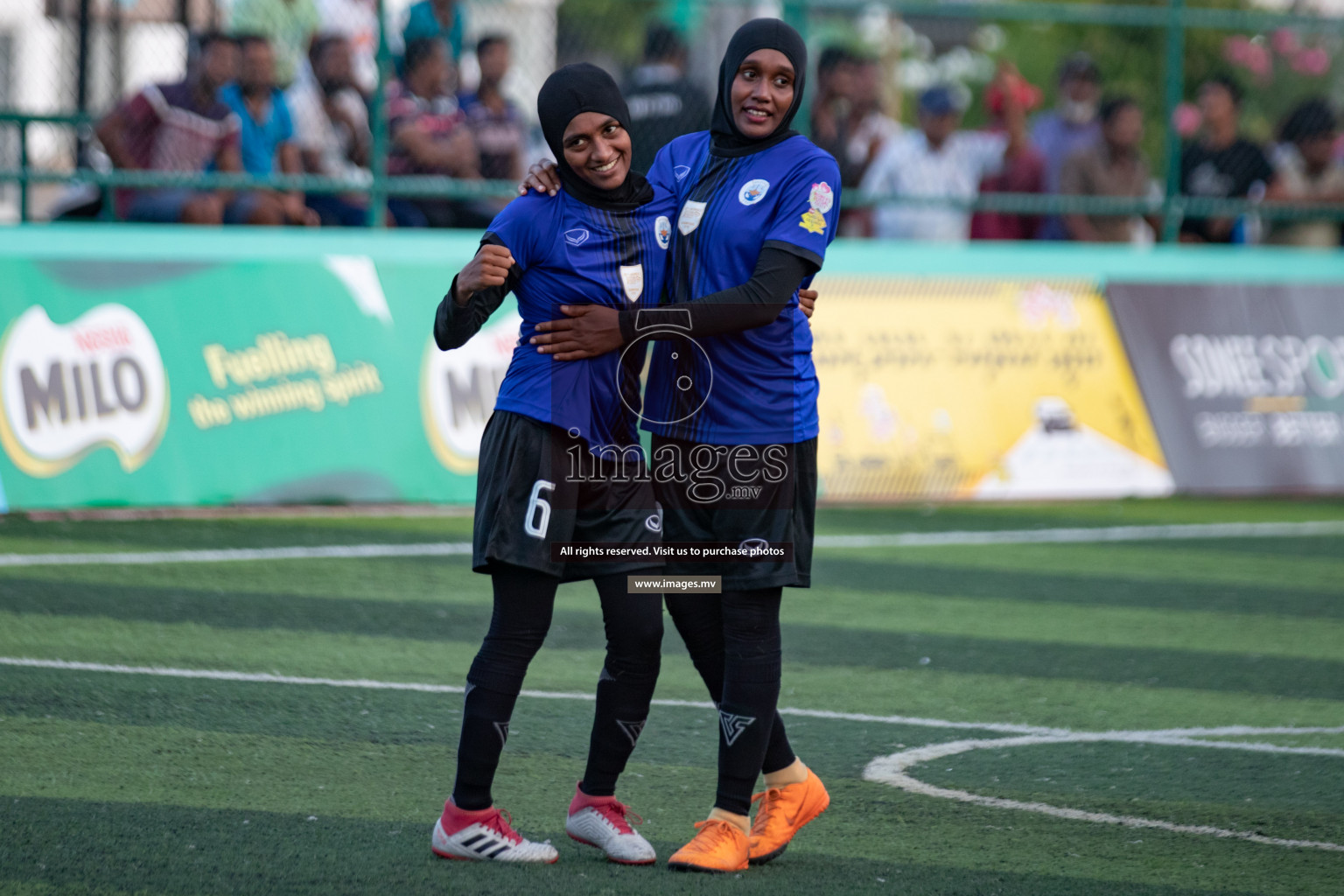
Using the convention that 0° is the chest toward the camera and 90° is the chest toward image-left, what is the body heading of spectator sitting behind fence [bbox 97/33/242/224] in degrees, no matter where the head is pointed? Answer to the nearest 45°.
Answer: approximately 315°

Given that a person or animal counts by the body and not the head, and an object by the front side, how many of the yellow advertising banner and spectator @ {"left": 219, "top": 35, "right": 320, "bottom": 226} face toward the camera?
2

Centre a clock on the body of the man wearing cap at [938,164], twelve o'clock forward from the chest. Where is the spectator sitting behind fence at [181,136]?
The spectator sitting behind fence is roughly at 2 o'clock from the man wearing cap.

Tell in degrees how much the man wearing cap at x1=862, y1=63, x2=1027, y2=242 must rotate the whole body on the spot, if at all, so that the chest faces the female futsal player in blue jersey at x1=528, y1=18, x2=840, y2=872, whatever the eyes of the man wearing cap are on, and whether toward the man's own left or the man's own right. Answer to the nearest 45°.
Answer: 0° — they already face them

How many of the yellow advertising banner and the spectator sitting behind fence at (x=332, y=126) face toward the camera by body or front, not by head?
2
